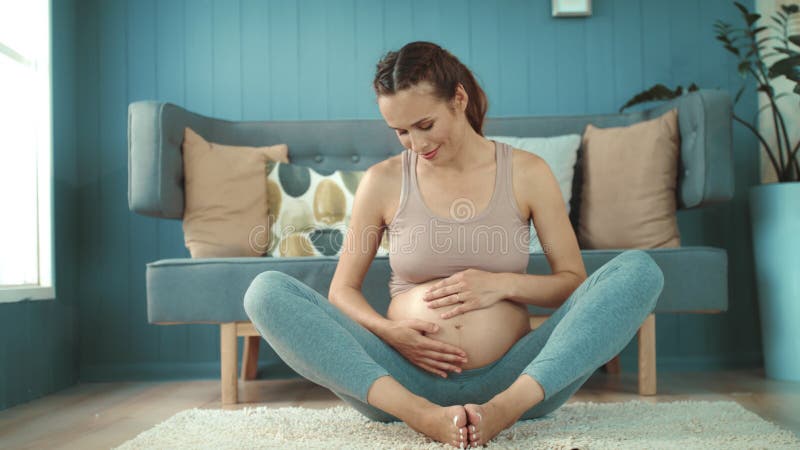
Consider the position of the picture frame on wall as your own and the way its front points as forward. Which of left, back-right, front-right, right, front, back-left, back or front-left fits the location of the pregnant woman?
front

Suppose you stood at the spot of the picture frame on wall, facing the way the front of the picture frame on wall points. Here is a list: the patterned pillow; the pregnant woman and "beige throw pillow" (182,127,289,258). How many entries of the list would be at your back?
0

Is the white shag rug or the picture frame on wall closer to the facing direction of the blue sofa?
the white shag rug

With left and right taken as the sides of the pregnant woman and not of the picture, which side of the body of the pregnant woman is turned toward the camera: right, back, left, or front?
front

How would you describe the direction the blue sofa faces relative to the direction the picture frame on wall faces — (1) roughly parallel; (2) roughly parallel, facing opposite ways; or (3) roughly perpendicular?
roughly parallel

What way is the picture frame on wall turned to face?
toward the camera

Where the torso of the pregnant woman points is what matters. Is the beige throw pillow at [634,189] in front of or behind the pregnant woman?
behind

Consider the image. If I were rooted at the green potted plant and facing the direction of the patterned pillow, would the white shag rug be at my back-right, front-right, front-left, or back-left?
front-left

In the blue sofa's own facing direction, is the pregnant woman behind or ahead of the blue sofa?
ahead

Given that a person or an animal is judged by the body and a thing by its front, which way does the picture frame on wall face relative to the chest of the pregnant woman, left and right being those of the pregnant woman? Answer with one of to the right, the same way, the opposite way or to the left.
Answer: the same way

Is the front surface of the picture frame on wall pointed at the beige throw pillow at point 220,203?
no

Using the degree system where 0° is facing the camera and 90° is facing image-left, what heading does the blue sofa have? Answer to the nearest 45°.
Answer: approximately 0°

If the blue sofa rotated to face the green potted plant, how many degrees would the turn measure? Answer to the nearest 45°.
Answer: approximately 90° to its left

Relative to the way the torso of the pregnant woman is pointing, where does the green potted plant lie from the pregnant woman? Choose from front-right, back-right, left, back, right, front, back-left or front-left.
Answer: back-left

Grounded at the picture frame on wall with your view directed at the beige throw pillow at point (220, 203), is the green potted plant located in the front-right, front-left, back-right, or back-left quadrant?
back-left

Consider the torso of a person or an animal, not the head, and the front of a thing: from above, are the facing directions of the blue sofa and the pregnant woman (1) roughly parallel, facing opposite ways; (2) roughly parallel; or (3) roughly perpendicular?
roughly parallel

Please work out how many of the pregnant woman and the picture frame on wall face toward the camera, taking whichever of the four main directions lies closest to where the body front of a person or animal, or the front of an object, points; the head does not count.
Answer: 2

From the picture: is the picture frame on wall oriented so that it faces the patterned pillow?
no
